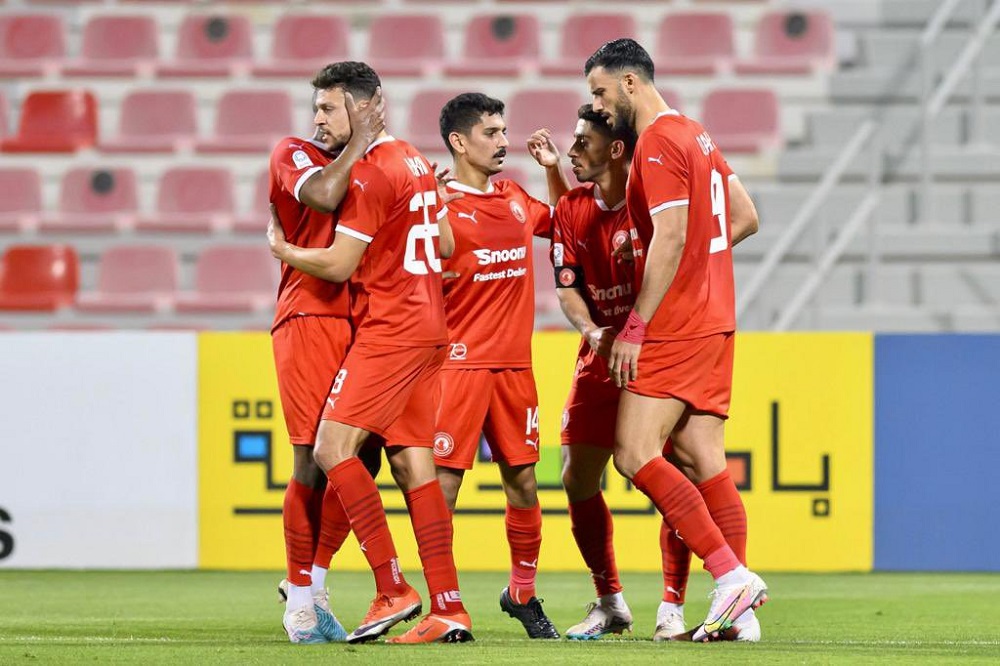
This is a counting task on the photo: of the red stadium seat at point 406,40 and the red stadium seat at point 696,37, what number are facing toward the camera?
2

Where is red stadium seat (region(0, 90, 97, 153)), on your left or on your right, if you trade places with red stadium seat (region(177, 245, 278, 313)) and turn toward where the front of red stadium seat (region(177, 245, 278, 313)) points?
on your right

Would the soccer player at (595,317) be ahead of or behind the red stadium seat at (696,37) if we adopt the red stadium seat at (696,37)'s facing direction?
ahead

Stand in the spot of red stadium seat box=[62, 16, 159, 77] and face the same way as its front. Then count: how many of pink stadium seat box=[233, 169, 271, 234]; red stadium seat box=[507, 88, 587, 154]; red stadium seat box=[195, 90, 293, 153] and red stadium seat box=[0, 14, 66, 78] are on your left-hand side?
3

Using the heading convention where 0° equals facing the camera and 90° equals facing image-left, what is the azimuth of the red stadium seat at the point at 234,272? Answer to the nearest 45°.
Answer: approximately 45°

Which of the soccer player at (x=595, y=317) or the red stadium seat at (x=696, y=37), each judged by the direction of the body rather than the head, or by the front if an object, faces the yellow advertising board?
the red stadium seat

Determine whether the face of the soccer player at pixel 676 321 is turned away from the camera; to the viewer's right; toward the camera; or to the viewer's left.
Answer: to the viewer's left

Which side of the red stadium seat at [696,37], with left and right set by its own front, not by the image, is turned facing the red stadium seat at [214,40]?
right
